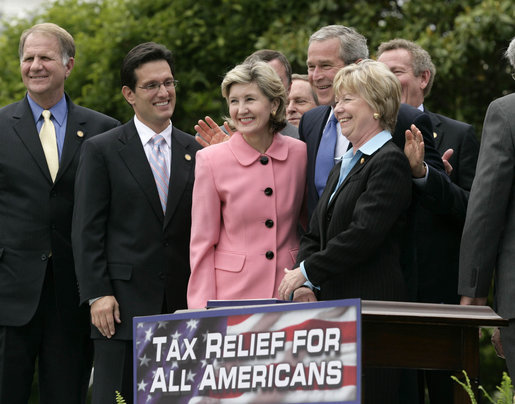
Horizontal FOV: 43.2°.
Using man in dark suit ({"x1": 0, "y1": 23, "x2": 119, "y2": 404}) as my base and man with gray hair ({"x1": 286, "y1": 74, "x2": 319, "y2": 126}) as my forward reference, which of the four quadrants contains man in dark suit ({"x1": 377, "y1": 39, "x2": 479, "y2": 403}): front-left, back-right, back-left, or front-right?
front-right

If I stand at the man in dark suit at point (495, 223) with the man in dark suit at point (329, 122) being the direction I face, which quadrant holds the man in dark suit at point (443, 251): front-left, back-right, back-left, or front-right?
front-right

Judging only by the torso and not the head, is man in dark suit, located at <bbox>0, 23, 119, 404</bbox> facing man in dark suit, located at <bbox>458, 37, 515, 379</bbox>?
no

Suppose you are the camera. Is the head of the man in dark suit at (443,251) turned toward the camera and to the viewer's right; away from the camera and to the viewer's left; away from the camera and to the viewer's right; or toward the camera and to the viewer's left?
toward the camera and to the viewer's left

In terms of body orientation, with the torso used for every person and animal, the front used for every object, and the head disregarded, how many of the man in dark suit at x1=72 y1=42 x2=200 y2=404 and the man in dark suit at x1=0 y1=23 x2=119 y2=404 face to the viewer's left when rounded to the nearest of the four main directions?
0

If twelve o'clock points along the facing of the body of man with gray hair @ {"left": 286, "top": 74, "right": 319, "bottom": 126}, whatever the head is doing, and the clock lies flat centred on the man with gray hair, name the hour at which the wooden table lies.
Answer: The wooden table is roughly at 10 o'clock from the man with gray hair.

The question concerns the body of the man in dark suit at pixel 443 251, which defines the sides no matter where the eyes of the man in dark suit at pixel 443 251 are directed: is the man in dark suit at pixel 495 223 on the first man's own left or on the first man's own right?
on the first man's own left

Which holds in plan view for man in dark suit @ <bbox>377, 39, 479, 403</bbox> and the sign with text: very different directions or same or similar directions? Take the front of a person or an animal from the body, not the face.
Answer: same or similar directions

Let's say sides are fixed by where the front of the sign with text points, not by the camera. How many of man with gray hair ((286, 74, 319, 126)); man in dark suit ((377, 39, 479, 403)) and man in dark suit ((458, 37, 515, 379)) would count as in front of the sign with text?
0

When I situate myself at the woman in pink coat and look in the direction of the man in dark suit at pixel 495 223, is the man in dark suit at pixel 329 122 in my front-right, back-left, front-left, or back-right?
front-left

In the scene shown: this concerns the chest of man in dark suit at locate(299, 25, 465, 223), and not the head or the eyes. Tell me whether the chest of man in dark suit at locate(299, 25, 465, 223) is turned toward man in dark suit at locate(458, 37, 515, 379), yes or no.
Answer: no

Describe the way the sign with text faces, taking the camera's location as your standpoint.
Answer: facing the viewer and to the left of the viewer

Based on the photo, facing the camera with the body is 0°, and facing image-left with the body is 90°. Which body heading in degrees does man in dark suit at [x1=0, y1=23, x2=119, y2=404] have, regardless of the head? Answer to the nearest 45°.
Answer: approximately 0°

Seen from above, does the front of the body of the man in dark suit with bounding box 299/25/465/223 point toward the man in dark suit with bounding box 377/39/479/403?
no
